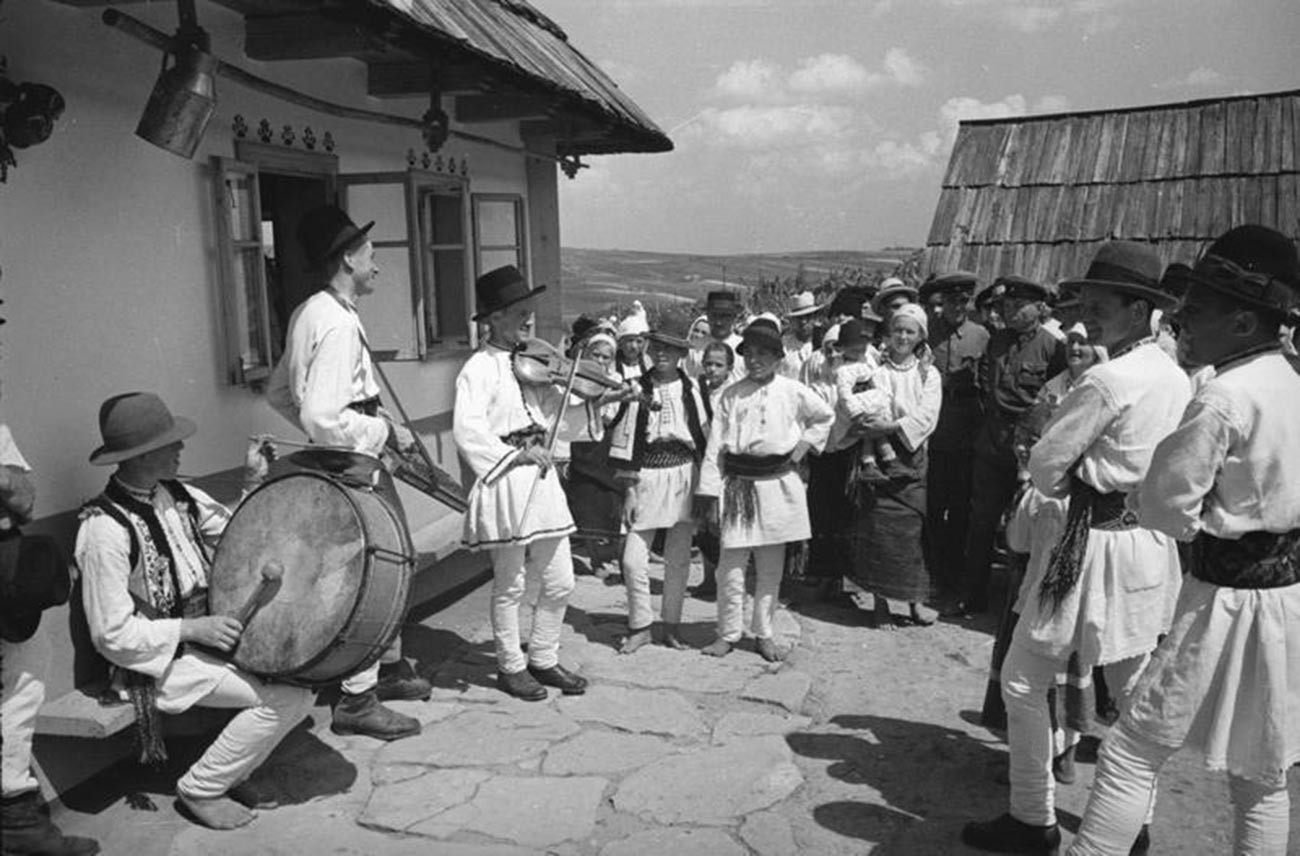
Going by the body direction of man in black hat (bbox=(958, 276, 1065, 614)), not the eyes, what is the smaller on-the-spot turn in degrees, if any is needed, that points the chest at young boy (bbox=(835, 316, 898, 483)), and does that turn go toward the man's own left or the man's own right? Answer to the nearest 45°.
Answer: approximately 45° to the man's own right

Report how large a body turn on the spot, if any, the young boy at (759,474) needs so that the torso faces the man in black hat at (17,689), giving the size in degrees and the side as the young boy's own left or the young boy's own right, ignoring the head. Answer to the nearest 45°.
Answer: approximately 45° to the young boy's own right

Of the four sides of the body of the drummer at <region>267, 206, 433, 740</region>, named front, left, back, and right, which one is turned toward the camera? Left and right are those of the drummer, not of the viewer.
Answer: right

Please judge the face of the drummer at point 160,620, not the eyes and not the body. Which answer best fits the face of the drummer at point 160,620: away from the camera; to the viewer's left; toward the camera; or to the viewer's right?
to the viewer's right

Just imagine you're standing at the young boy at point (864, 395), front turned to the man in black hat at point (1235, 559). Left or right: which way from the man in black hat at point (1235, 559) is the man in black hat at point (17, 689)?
right

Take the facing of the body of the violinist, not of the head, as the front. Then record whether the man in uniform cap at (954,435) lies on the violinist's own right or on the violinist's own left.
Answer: on the violinist's own left

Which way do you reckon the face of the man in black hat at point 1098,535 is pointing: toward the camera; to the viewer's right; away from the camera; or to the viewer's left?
to the viewer's left

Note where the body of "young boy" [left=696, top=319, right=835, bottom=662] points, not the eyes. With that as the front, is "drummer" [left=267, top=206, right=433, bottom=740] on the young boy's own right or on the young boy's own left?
on the young boy's own right

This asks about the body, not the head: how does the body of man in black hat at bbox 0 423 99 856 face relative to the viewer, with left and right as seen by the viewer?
facing to the right of the viewer

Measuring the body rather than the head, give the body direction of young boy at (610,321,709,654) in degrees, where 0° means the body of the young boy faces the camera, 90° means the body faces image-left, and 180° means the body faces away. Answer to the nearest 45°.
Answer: approximately 0°

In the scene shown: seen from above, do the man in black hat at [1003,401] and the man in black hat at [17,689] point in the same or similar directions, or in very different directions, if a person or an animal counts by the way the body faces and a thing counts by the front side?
very different directions

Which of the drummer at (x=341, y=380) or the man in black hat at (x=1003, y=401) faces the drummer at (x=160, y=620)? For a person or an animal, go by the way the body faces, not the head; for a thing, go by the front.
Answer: the man in black hat

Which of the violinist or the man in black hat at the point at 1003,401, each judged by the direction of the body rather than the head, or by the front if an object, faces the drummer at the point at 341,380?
the man in black hat
